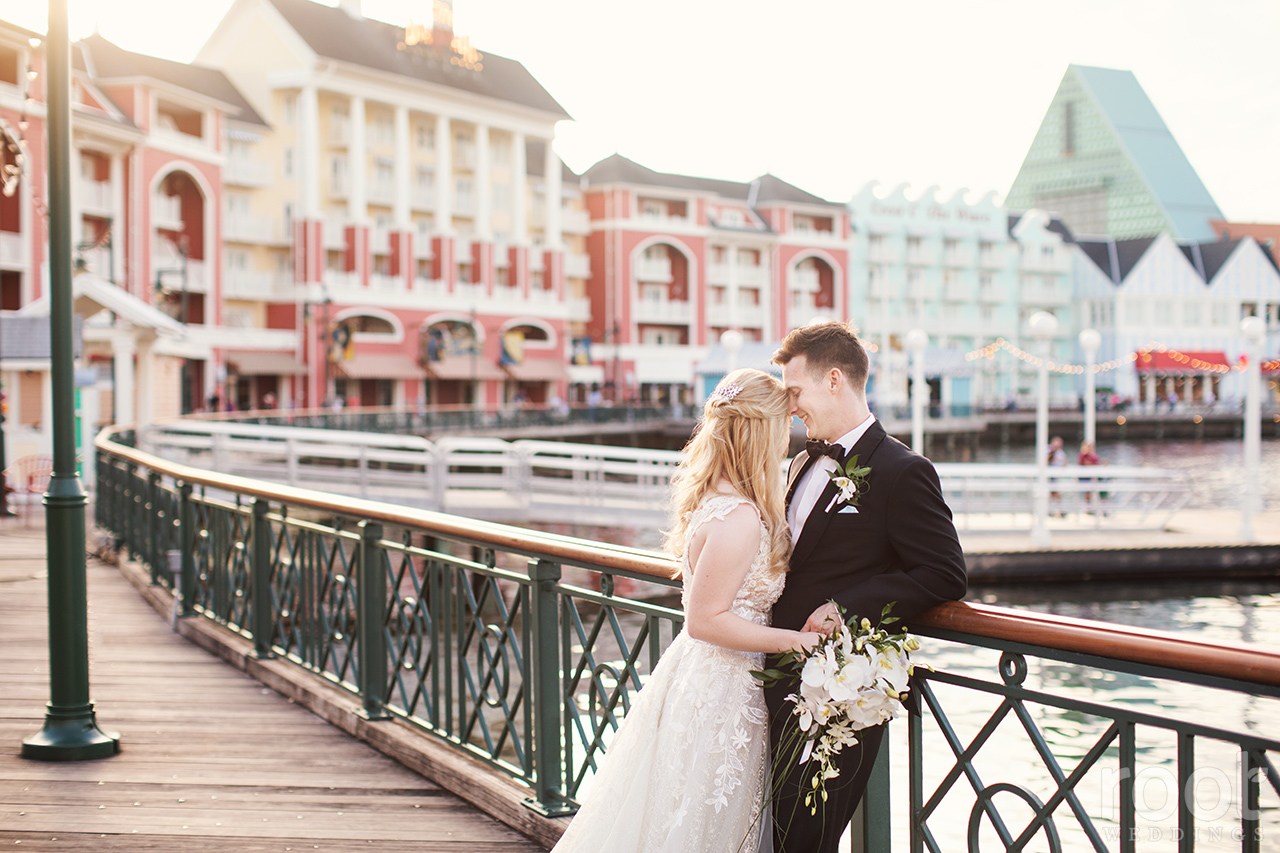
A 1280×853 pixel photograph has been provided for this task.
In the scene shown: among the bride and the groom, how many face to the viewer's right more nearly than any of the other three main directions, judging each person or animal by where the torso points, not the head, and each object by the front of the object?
1

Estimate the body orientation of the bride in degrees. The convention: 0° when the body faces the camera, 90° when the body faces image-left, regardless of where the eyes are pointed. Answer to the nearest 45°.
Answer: approximately 270°

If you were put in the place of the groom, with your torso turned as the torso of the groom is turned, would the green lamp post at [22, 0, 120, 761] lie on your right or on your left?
on your right

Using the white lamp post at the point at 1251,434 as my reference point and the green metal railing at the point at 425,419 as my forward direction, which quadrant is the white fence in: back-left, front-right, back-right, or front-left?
front-left

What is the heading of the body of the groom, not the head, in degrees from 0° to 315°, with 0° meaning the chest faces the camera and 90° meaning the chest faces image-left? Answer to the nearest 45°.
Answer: approximately 45°

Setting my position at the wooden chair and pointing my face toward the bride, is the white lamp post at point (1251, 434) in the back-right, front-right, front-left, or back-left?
front-left

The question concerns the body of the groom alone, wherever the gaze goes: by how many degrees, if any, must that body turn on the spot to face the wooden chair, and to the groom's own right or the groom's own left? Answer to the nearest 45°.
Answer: approximately 90° to the groom's own right
